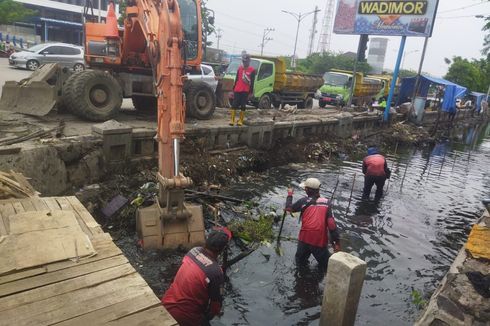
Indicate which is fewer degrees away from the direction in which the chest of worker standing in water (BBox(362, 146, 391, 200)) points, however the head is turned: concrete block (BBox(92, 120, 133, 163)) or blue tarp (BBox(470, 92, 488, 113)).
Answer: the blue tarp

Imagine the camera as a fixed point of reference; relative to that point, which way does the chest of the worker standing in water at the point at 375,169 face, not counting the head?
away from the camera

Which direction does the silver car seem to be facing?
to the viewer's left

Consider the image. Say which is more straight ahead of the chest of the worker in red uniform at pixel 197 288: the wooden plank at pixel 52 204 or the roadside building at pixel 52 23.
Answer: the roadside building

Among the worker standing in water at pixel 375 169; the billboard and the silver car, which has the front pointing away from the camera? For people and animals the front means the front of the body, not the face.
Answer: the worker standing in water

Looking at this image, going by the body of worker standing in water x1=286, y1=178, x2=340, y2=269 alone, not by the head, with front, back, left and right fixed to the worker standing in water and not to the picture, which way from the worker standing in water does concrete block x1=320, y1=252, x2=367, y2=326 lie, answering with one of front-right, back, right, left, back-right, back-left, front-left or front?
back-left

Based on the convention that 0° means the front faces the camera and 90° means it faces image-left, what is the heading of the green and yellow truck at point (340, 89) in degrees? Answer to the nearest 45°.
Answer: approximately 45°

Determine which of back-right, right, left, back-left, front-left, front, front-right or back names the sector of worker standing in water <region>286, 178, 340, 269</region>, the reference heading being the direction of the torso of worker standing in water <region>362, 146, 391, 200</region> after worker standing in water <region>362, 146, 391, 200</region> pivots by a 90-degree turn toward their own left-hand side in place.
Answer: left

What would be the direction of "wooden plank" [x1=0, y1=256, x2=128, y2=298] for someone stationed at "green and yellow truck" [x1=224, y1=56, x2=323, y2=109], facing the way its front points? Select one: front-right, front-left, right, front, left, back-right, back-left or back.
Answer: front-left

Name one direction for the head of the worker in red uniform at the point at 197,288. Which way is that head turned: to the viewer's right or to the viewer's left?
to the viewer's right

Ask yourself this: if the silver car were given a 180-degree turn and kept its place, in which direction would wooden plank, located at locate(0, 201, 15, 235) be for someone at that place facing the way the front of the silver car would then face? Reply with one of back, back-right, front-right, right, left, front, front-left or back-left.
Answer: right
